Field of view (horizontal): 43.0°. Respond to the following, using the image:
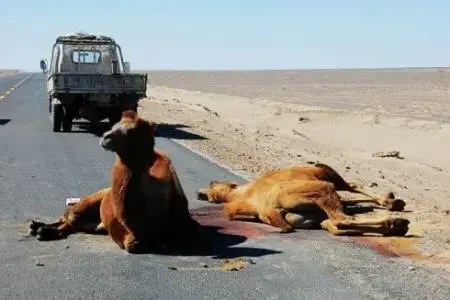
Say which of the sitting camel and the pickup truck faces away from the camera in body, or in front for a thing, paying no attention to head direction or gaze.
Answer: the pickup truck

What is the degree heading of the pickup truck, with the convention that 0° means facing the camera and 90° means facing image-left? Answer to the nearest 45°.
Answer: approximately 180°

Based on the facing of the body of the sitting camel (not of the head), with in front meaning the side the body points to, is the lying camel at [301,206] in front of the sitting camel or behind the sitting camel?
behind

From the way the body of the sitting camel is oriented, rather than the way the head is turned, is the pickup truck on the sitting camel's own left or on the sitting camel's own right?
on the sitting camel's own right

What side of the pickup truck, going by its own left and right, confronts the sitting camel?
back

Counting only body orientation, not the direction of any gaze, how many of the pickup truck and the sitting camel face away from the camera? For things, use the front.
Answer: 1

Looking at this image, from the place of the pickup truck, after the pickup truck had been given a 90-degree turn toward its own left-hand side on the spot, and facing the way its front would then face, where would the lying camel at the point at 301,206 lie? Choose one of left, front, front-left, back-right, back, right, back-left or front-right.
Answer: left
